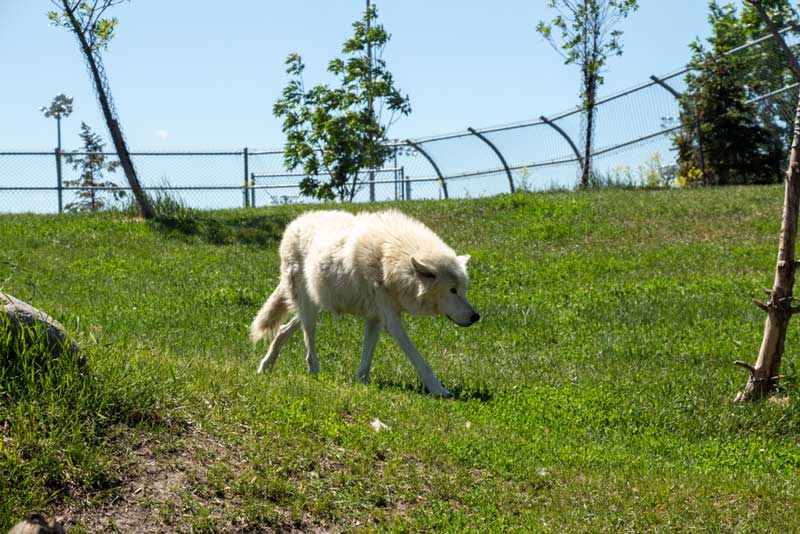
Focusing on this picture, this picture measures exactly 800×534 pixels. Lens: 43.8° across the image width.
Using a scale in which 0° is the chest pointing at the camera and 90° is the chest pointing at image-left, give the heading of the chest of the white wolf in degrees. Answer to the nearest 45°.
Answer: approximately 315°

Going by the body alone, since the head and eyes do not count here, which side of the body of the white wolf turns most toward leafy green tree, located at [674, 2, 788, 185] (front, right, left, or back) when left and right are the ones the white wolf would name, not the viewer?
left
